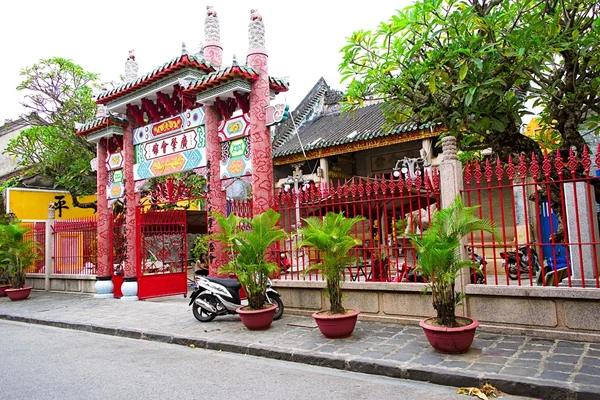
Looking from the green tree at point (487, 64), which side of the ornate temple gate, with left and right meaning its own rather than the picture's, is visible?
left

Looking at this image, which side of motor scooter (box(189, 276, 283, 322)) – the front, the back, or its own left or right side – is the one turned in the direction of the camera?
right

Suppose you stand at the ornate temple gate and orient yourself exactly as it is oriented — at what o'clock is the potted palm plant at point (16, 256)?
The potted palm plant is roughly at 3 o'clock from the ornate temple gate.

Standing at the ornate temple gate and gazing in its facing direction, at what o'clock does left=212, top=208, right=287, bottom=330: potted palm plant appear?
The potted palm plant is roughly at 10 o'clock from the ornate temple gate.

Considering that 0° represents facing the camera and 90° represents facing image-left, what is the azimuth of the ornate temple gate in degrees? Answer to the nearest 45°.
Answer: approximately 45°

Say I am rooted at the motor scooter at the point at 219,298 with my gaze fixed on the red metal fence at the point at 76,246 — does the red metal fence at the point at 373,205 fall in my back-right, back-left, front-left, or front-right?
back-right

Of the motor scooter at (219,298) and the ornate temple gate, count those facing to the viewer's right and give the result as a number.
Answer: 1

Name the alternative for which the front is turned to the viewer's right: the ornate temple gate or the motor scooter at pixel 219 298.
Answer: the motor scooter

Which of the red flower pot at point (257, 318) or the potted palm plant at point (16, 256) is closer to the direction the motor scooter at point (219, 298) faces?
the red flower pot

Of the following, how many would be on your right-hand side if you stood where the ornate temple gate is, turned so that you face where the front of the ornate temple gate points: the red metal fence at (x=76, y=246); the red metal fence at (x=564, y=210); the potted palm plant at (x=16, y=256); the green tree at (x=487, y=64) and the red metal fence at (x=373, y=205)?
2
